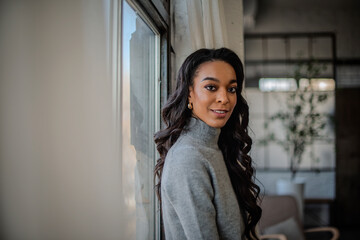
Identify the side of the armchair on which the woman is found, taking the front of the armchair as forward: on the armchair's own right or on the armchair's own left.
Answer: on the armchair's own right

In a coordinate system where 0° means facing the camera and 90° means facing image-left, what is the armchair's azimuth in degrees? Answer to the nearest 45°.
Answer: approximately 315°

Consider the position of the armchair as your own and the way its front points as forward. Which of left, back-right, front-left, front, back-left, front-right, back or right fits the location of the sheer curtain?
front-right

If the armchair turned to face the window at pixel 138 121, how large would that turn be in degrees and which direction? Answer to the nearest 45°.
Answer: approximately 45° to its right
